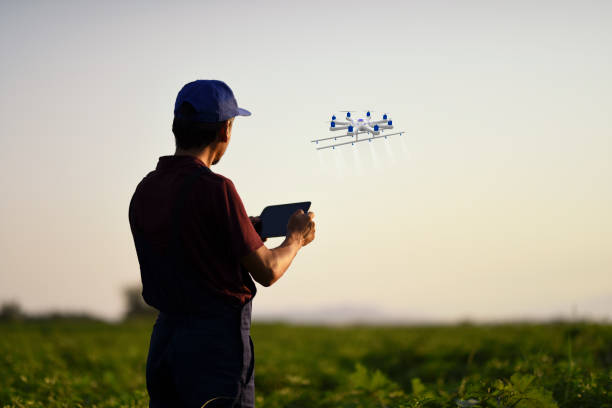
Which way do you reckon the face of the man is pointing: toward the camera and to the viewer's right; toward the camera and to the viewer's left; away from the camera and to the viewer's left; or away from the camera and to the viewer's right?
away from the camera and to the viewer's right

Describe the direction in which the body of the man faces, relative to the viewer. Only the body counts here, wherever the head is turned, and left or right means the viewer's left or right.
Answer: facing away from the viewer and to the right of the viewer
